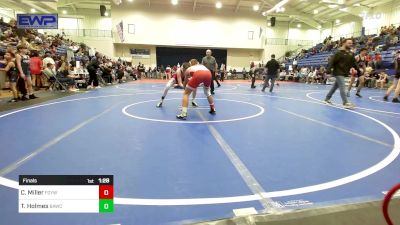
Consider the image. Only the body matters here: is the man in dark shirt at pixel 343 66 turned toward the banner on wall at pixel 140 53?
no

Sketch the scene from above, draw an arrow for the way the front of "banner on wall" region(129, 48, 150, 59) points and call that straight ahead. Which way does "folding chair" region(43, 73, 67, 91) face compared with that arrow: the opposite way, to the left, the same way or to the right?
to the left

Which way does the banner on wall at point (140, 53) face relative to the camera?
toward the camera

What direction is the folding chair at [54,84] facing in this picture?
to the viewer's right

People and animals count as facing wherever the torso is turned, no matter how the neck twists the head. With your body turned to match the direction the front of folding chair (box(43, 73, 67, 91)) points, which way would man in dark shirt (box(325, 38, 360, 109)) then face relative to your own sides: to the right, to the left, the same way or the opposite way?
to the right

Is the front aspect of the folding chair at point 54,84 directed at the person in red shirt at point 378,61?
yes

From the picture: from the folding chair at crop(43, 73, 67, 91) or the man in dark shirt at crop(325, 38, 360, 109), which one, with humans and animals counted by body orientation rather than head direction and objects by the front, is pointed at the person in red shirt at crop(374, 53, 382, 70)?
the folding chair

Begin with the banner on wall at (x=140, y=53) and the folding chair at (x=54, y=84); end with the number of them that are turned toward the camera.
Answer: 1

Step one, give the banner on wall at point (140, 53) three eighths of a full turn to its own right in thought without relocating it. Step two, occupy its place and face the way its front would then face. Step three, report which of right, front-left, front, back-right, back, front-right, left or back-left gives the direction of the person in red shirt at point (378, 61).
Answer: back

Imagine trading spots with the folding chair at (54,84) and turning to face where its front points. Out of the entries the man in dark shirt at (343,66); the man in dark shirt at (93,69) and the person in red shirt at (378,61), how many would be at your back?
0

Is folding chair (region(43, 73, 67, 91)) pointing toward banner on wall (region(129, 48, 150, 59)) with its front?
no

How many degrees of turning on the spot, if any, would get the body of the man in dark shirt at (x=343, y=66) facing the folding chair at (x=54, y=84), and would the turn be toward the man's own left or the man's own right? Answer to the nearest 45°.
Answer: approximately 135° to the man's own right

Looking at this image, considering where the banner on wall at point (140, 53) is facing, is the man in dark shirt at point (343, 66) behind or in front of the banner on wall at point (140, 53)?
in front
